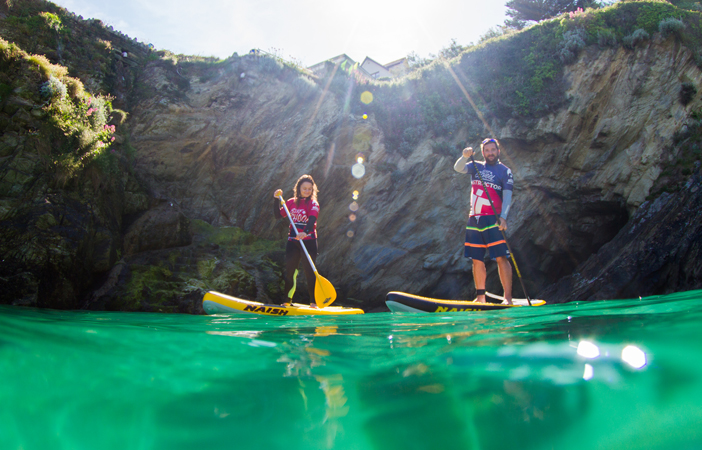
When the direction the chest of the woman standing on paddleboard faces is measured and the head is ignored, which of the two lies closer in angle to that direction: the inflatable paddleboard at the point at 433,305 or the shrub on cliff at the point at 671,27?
the inflatable paddleboard

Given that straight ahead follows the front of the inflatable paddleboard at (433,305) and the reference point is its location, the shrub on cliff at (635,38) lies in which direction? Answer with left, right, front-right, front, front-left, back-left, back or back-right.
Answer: back

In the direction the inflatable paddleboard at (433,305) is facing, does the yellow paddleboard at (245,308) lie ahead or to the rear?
ahead

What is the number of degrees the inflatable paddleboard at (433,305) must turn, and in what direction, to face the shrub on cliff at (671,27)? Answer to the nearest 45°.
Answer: approximately 180°

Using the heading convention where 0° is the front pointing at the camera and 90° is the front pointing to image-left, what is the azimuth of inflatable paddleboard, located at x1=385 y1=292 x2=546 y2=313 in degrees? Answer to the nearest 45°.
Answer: approximately 45°

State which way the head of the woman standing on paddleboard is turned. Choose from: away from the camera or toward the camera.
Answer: toward the camera

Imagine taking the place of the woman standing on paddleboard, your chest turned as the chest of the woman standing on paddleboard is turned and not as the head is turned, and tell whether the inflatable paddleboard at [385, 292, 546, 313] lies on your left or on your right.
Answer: on your left

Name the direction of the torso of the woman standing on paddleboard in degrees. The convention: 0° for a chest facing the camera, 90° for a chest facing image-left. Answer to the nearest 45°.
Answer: approximately 45°

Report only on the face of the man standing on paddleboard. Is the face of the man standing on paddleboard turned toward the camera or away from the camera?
toward the camera

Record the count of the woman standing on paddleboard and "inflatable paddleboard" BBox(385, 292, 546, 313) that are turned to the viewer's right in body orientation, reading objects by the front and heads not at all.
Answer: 0
